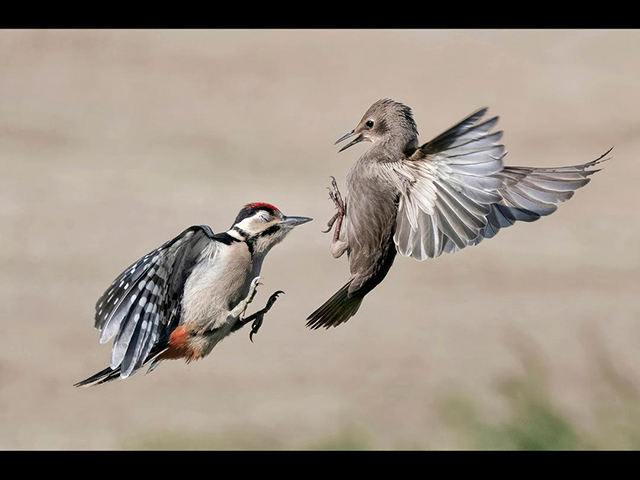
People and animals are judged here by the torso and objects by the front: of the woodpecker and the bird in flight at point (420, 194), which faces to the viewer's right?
the woodpecker

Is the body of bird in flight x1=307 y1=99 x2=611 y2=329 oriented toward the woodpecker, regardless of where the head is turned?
yes

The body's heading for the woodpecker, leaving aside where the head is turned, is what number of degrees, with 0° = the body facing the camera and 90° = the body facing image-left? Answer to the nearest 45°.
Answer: approximately 270°

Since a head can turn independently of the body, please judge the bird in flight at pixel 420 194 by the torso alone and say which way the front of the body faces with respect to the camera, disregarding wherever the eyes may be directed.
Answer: to the viewer's left

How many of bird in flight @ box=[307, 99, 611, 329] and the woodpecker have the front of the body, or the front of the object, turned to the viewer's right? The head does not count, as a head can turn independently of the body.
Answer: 1

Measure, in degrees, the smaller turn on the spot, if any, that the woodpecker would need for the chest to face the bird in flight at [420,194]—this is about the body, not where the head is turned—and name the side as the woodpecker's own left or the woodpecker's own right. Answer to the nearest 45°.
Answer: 0° — it already faces it

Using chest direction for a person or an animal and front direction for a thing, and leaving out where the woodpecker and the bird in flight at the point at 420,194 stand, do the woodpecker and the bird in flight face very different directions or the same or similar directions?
very different directions
